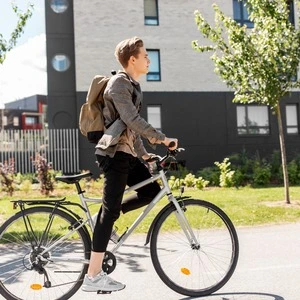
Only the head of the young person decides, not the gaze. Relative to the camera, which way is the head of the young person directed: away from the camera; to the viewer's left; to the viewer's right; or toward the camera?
to the viewer's right

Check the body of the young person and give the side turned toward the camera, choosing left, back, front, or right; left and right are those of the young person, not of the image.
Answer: right

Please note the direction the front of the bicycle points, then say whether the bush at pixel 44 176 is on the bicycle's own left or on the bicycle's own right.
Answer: on the bicycle's own left

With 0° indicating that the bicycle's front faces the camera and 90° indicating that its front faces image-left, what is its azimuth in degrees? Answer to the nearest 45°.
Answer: approximately 270°

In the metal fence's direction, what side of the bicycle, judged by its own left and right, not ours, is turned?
left

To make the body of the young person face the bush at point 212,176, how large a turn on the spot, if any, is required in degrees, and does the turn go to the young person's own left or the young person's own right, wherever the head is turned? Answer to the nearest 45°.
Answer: approximately 90° to the young person's own left

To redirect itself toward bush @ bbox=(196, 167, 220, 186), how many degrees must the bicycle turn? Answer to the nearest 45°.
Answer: approximately 90° to its left

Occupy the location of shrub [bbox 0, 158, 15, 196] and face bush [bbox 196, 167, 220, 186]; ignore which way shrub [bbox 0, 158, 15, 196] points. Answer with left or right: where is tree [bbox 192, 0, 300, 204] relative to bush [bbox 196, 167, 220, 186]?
right

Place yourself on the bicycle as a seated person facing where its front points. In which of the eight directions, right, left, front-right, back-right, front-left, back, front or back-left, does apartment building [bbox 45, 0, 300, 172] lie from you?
left
